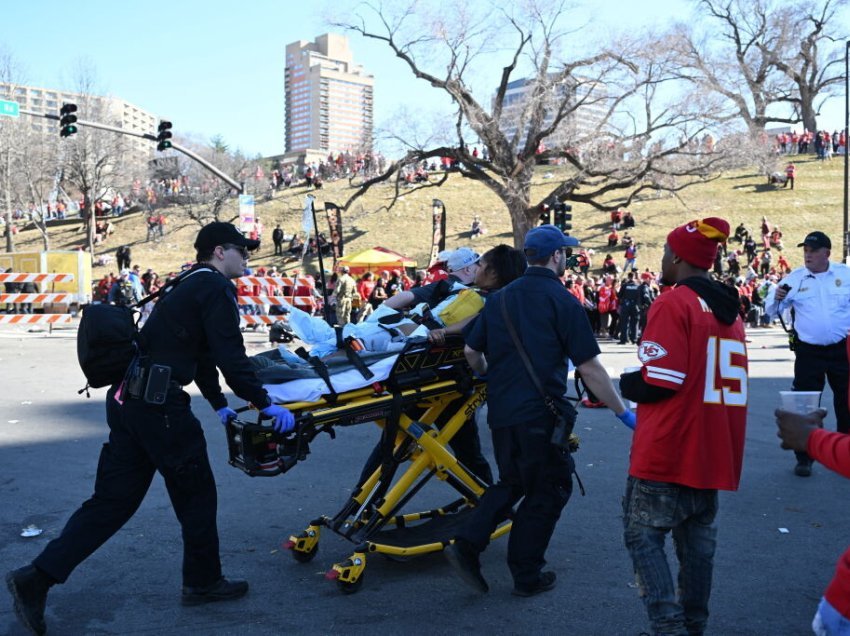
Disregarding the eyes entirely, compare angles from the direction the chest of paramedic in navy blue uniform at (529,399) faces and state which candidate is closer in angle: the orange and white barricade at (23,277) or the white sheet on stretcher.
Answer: the orange and white barricade

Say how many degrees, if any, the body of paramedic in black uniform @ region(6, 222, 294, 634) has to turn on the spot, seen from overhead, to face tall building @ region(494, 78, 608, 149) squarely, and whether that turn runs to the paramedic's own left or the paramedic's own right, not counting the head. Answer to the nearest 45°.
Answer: approximately 45° to the paramedic's own left

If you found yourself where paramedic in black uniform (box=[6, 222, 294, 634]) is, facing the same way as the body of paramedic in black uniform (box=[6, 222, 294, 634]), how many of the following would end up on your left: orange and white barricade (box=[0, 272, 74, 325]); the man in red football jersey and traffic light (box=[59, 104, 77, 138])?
2

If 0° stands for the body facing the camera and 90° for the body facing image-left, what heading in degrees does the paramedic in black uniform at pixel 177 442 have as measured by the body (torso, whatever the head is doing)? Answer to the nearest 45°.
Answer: approximately 270°

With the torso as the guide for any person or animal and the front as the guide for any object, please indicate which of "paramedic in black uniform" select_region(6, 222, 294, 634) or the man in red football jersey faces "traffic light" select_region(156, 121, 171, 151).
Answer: the man in red football jersey

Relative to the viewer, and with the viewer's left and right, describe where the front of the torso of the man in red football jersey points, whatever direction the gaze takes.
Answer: facing away from the viewer and to the left of the viewer
